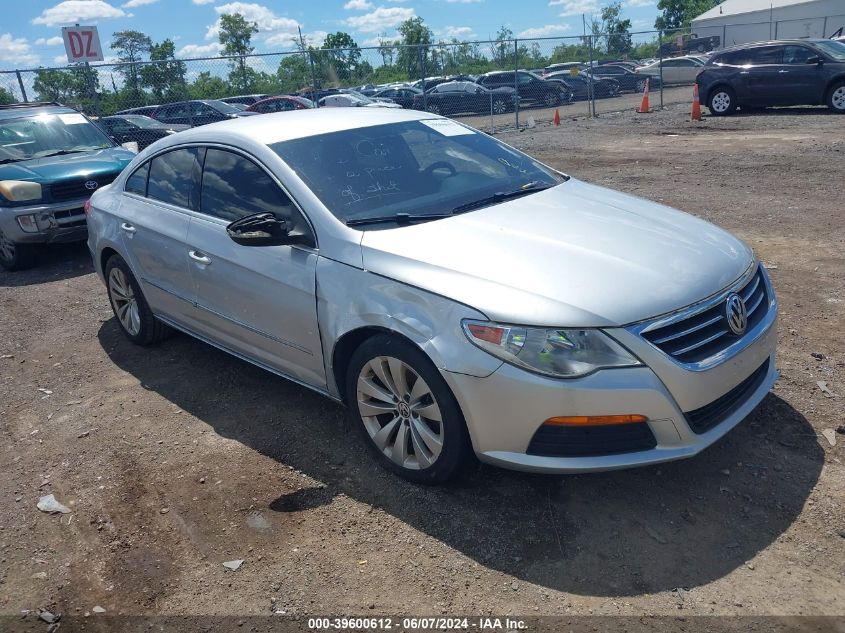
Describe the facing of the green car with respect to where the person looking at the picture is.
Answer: facing the viewer and to the right of the viewer

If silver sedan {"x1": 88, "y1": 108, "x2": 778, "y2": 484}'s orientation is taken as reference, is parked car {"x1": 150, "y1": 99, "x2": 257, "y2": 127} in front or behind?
behind

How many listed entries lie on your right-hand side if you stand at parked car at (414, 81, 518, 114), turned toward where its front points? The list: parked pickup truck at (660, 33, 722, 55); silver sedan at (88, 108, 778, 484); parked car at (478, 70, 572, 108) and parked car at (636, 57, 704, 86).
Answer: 1

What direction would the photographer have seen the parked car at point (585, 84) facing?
facing to the right of the viewer

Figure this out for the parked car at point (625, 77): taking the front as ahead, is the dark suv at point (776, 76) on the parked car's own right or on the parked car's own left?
on the parked car's own right

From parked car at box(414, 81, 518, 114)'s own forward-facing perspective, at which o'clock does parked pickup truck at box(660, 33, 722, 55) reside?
parked pickup truck at box(660, 33, 722, 55) is roughly at 10 o'clock from parked car at box(414, 81, 518, 114).

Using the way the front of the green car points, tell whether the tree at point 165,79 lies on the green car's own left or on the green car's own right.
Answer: on the green car's own left

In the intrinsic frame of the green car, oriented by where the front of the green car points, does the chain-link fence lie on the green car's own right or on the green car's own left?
on the green car's own left

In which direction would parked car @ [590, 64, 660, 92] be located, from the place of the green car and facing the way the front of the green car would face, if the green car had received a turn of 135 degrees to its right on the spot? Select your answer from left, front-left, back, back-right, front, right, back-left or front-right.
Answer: back-right

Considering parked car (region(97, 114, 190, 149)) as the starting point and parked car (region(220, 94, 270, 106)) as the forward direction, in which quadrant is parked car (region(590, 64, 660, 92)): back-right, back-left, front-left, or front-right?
front-right

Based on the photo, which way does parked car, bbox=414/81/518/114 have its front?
to the viewer's right

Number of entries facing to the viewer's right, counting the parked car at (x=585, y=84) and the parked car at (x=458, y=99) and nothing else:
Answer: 2

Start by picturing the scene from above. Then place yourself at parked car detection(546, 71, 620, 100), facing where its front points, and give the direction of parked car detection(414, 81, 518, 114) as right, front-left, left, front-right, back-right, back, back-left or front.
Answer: back-right

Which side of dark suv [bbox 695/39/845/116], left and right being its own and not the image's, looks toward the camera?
right

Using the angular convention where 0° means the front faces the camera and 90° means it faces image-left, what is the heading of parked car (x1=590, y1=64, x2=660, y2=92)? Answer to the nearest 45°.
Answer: approximately 270°
